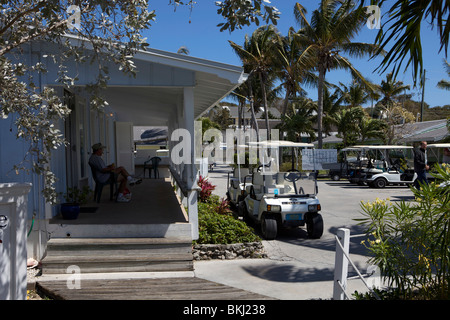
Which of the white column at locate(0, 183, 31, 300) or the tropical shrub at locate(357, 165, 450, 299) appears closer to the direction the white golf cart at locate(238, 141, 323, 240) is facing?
the tropical shrub

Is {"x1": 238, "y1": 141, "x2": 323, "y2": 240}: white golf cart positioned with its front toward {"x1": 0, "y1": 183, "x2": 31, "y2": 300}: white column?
no

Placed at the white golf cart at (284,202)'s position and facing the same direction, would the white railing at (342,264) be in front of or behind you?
in front

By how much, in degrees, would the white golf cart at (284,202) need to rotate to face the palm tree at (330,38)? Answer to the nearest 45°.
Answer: approximately 135° to its left

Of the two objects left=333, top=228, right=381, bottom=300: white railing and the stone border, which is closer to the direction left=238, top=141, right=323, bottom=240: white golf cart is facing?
the white railing

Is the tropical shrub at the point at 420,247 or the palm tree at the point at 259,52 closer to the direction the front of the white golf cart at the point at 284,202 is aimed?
the tropical shrub

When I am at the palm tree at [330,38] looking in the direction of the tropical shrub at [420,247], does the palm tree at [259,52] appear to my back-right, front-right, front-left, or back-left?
back-right

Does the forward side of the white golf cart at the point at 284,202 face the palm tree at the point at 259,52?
no

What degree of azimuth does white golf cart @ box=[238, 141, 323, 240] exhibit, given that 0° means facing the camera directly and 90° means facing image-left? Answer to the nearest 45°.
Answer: approximately 315°

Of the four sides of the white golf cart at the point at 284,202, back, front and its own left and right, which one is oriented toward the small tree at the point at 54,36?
right

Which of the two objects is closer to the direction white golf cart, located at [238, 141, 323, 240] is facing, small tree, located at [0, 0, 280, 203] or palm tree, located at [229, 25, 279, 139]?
the small tree

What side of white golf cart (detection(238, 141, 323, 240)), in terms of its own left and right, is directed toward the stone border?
front

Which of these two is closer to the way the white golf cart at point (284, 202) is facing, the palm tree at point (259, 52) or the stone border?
the stone border
